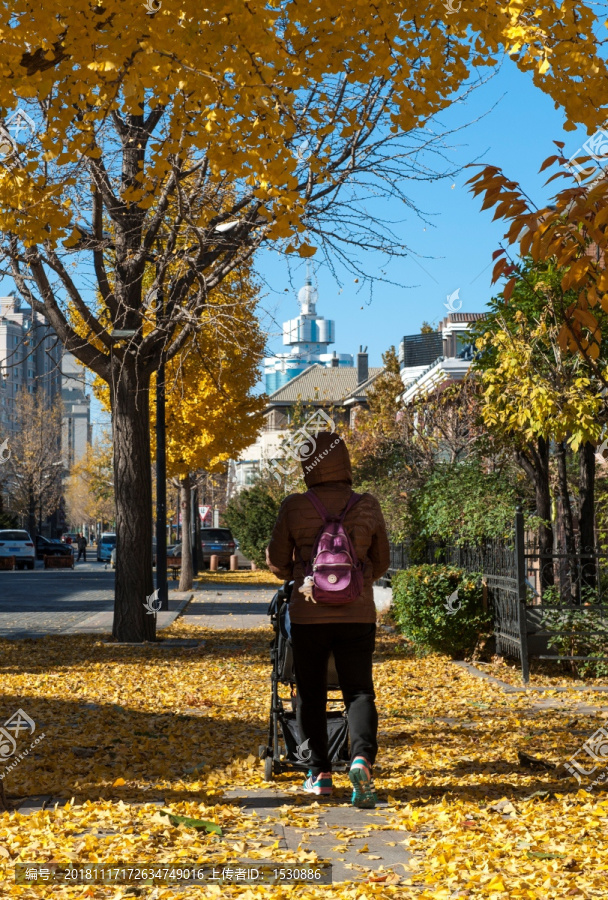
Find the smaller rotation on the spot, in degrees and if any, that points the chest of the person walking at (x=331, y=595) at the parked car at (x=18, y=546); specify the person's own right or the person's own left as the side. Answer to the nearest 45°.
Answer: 0° — they already face it

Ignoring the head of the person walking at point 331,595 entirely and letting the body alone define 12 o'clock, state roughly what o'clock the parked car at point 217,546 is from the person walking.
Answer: The parked car is roughly at 12 o'clock from the person walking.

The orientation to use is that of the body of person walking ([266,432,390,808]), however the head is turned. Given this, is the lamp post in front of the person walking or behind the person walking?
in front

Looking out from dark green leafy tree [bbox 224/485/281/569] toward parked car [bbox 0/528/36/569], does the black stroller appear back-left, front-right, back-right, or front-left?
back-left

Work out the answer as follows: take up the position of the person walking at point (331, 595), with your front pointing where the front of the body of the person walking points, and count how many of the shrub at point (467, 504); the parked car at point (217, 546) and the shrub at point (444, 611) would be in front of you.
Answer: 3

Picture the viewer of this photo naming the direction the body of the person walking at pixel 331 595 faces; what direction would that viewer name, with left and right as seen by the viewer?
facing away from the viewer

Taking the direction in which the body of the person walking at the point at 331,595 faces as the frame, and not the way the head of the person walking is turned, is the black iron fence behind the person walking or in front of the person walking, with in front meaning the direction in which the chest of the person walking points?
in front
